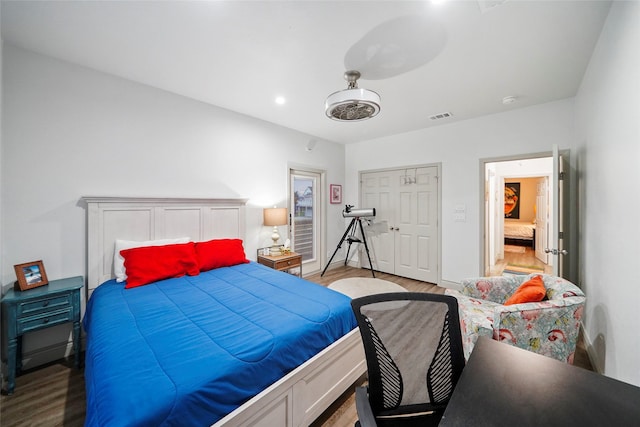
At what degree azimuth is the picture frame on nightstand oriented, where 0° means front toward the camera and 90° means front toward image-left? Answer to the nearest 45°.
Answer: approximately 315°

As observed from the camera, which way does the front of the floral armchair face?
facing to the left of the viewer

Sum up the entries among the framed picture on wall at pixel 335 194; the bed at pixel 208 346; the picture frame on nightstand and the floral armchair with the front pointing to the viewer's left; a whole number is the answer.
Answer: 1

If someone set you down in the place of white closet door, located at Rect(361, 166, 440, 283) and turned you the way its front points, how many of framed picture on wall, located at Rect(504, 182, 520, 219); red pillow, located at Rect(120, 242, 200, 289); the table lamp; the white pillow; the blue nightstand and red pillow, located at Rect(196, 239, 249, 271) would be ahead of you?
5

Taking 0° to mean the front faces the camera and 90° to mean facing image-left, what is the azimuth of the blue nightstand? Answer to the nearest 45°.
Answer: approximately 315°

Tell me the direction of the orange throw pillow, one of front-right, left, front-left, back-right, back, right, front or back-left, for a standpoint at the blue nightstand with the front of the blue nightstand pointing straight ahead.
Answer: front

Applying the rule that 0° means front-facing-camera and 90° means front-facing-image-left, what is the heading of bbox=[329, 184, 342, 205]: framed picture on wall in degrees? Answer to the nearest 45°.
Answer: approximately 315°

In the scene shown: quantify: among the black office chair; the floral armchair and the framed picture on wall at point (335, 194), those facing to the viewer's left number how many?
1

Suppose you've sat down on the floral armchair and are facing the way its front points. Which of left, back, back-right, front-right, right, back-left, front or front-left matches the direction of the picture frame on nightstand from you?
front-left
